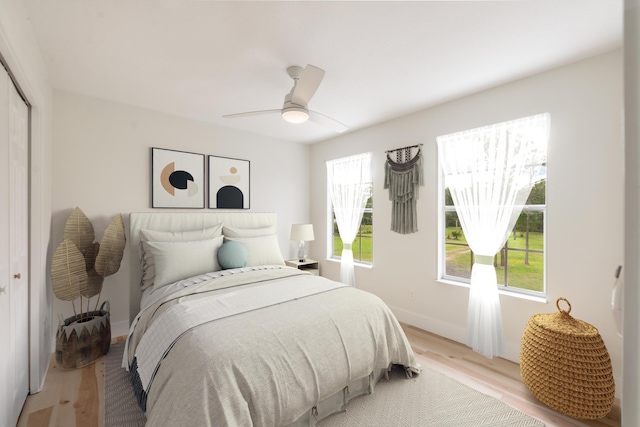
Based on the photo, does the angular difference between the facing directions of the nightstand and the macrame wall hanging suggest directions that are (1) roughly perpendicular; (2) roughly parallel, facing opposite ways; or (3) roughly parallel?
roughly perpendicular

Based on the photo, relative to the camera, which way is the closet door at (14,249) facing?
to the viewer's right

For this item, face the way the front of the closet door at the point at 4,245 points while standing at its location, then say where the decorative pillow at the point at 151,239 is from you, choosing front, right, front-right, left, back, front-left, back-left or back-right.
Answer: front-left

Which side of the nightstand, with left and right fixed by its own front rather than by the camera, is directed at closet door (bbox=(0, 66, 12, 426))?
right

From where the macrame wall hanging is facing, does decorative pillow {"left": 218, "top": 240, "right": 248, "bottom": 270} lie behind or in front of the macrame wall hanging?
in front

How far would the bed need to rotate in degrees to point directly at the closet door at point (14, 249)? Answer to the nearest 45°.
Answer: approximately 135° to its right

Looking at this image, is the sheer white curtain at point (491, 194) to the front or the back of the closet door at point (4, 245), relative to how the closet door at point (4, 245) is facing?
to the front

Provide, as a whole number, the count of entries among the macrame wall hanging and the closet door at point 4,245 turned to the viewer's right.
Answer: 1

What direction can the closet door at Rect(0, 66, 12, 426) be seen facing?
to the viewer's right

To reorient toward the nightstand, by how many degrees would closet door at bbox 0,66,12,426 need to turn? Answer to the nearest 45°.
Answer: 0° — it already faces it

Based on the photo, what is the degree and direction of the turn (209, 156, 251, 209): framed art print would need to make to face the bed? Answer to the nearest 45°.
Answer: approximately 45° to its right

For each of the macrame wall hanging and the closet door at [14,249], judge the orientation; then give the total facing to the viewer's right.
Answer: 1
